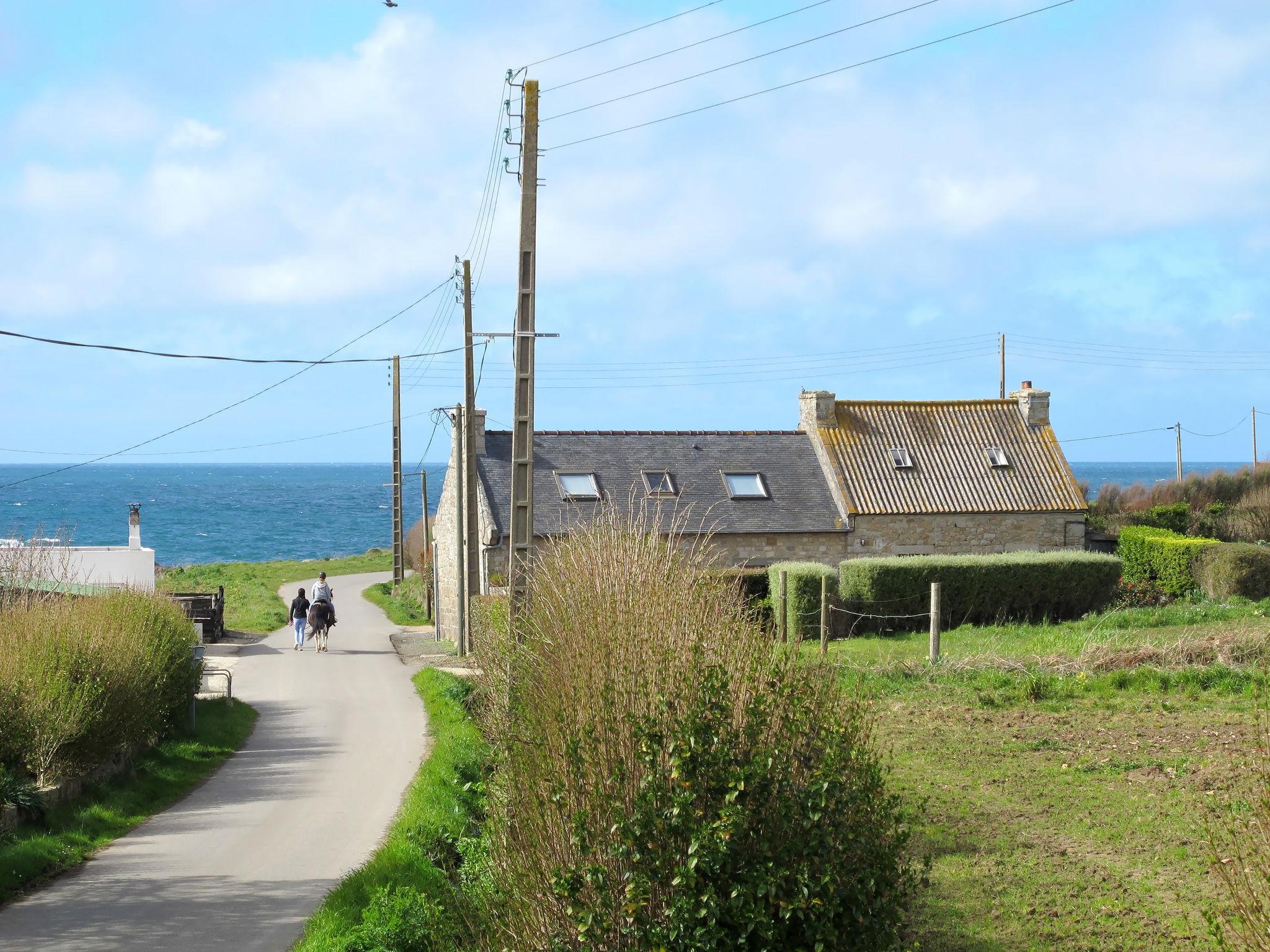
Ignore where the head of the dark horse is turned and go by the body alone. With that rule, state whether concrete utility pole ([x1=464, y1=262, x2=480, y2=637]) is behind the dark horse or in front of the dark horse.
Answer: behind

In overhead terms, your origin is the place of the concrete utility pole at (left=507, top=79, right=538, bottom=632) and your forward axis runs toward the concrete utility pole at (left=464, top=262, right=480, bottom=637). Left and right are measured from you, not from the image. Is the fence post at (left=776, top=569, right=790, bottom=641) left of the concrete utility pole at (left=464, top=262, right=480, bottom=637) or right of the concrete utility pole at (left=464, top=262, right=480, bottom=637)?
right

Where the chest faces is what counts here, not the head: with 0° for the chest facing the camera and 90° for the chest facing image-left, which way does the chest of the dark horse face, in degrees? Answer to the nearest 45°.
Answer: approximately 180°

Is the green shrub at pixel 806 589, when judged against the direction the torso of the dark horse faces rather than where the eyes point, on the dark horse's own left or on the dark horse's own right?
on the dark horse's own right

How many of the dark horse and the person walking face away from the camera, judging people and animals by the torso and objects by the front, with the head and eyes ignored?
2

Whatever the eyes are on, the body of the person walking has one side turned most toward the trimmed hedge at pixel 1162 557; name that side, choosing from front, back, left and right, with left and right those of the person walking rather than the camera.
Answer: right

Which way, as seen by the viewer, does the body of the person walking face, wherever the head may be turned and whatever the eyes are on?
away from the camera

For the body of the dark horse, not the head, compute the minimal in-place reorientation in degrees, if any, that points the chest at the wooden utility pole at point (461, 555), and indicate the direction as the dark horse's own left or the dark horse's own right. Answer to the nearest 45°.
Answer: approximately 135° to the dark horse's own right
